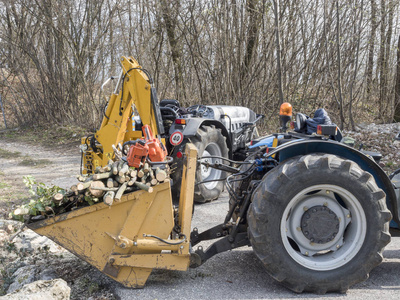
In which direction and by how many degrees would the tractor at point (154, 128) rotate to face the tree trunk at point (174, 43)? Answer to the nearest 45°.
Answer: approximately 45° to its left

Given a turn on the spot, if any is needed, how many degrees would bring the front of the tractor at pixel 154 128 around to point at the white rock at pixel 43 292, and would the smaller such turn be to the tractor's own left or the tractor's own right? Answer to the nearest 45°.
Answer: approximately 135° to the tractor's own right

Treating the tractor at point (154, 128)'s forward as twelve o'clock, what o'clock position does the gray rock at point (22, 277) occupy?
The gray rock is roughly at 5 o'clock from the tractor.

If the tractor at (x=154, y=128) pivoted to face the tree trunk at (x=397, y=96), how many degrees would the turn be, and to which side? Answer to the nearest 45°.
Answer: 0° — it already faces it

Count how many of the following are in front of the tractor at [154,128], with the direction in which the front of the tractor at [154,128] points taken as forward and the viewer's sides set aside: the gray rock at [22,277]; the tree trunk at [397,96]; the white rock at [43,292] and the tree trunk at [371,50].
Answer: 2

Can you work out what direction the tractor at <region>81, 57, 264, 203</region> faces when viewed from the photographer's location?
facing away from the viewer and to the right of the viewer

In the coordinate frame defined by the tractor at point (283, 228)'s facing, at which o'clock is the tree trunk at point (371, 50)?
The tree trunk is roughly at 10 o'clock from the tractor.

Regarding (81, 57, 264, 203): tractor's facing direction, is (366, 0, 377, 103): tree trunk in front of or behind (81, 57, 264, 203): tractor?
in front

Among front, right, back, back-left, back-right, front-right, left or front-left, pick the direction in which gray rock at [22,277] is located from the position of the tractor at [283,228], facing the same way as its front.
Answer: back

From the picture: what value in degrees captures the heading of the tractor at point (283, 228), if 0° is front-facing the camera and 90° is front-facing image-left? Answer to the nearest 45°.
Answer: approximately 270°
